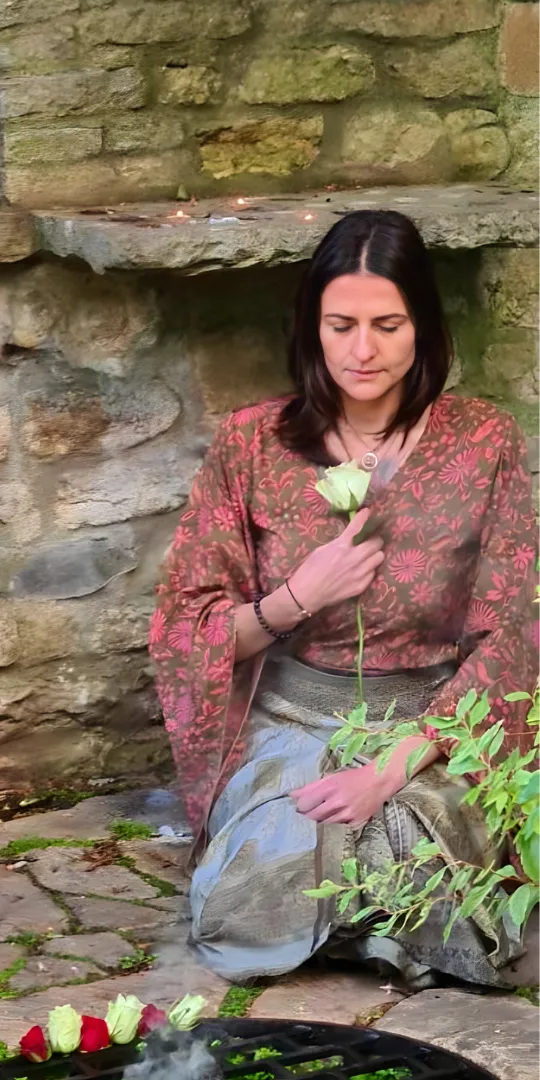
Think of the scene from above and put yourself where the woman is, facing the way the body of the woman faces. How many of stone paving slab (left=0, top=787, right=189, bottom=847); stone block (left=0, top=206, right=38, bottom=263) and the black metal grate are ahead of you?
1

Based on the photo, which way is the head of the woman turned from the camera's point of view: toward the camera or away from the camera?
toward the camera

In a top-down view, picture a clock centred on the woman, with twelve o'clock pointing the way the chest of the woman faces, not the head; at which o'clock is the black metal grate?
The black metal grate is roughly at 12 o'clock from the woman.

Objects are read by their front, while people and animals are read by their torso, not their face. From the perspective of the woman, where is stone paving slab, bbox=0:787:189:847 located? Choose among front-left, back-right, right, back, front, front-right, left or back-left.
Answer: back-right

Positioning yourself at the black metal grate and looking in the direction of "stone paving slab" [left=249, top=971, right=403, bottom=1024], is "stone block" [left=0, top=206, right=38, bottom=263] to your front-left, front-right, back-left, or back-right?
front-left

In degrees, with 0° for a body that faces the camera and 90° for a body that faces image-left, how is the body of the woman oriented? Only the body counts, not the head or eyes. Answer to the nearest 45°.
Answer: approximately 0°

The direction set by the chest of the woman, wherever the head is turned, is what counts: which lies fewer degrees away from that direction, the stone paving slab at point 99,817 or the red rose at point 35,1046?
the red rose

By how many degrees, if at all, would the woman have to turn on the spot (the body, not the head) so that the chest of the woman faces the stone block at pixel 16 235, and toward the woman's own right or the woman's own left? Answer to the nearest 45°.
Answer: approximately 135° to the woman's own right

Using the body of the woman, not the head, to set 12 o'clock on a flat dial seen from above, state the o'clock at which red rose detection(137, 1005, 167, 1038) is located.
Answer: The red rose is roughly at 1 o'clock from the woman.
